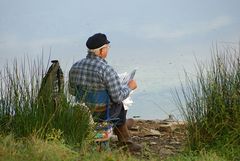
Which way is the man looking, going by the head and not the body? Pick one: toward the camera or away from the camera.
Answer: away from the camera

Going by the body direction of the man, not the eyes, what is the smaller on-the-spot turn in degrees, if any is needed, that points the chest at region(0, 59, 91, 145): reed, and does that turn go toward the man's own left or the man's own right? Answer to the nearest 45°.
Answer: approximately 135° to the man's own left

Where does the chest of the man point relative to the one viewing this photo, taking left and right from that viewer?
facing away from the viewer and to the right of the viewer
